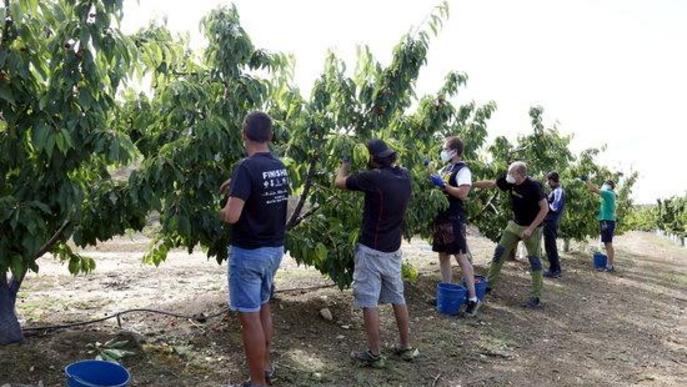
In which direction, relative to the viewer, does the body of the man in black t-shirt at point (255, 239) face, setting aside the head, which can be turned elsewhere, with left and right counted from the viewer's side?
facing away from the viewer and to the left of the viewer

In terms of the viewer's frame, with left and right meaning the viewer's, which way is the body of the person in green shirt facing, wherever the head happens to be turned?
facing to the left of the viewer

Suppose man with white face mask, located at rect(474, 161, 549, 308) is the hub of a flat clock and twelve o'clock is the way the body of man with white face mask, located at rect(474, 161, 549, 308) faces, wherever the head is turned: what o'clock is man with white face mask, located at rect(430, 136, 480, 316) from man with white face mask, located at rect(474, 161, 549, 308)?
man with white face mask, located at rect(430, 136, 480, 316) is roughly at 12 o'clock from man with white face mask, located at rect(474, 161, 549, 308).

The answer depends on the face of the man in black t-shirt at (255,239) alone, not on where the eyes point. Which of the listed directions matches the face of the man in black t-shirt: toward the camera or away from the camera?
away from the camera

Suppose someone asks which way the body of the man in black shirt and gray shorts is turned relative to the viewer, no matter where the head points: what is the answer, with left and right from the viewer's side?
facing away from the viewer and to the left of the viewer

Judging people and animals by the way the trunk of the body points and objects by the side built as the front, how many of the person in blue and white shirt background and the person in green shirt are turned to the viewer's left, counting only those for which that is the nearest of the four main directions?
2

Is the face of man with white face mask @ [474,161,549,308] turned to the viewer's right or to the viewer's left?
to the viewer's left

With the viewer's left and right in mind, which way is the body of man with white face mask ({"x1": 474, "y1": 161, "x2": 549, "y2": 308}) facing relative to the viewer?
facing the viewer and to the left of the viewer

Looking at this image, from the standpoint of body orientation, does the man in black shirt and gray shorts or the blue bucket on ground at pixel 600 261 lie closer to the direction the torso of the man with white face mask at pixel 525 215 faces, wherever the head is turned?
the man in black shirt and gray shorts

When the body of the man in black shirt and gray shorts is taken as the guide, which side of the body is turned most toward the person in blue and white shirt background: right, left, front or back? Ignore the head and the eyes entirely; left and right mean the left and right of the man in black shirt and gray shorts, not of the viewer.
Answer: right

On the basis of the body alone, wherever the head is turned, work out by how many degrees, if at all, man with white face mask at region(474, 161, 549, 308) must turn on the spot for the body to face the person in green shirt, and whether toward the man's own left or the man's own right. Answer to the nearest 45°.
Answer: approximately 135° to the man's own right
